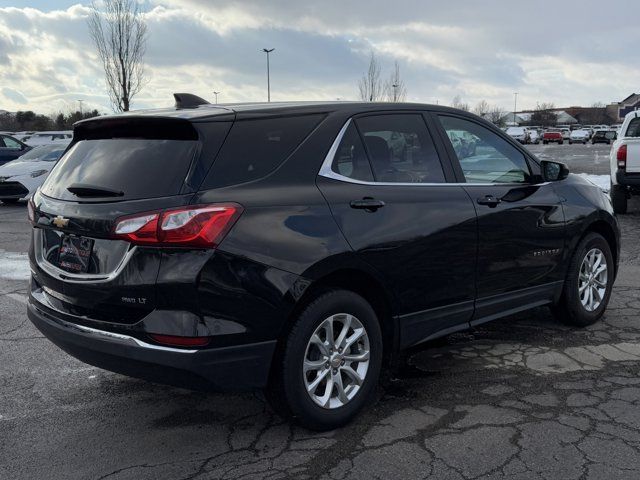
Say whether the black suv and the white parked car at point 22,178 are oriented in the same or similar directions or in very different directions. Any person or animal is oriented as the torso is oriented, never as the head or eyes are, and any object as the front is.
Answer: very different directions

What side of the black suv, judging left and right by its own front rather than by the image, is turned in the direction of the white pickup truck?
front

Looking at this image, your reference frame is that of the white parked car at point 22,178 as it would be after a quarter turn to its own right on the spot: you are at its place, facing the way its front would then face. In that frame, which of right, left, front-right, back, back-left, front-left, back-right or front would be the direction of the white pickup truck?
back

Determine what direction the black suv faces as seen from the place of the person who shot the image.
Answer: facing away from the viewer and to the right of the viewer

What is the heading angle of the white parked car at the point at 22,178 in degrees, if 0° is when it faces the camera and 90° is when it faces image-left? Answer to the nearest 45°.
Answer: approximately 45°

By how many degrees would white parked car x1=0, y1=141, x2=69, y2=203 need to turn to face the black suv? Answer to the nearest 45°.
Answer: approximately 45° to its left

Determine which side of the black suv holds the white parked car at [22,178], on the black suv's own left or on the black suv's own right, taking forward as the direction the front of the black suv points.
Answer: on the black suv's own left
